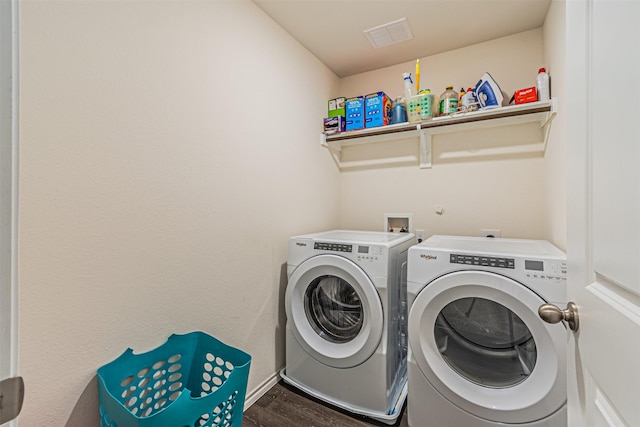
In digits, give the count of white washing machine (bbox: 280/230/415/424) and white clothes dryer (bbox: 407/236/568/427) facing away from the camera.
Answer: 0

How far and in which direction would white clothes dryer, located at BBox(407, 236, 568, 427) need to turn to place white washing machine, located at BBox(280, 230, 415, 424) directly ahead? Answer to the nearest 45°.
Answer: approximately 90° to its right

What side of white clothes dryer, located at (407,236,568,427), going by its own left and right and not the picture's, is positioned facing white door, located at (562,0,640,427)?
front

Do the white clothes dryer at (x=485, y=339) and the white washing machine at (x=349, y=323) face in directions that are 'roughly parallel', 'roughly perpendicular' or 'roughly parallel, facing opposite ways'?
roughly parallel

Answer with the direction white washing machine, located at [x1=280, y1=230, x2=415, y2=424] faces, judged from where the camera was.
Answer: facing the viewer and to the left of the viewer

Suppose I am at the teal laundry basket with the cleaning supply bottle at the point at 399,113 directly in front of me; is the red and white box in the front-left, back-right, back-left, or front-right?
front-right

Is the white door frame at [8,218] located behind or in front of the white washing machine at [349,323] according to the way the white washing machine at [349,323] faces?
in front

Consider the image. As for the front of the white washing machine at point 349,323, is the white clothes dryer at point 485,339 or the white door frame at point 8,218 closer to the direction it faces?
the white door frame

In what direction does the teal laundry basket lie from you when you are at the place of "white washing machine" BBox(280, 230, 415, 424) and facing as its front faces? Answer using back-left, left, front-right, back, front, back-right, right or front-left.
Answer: front

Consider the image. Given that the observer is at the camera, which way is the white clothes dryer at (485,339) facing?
facing the viewer
